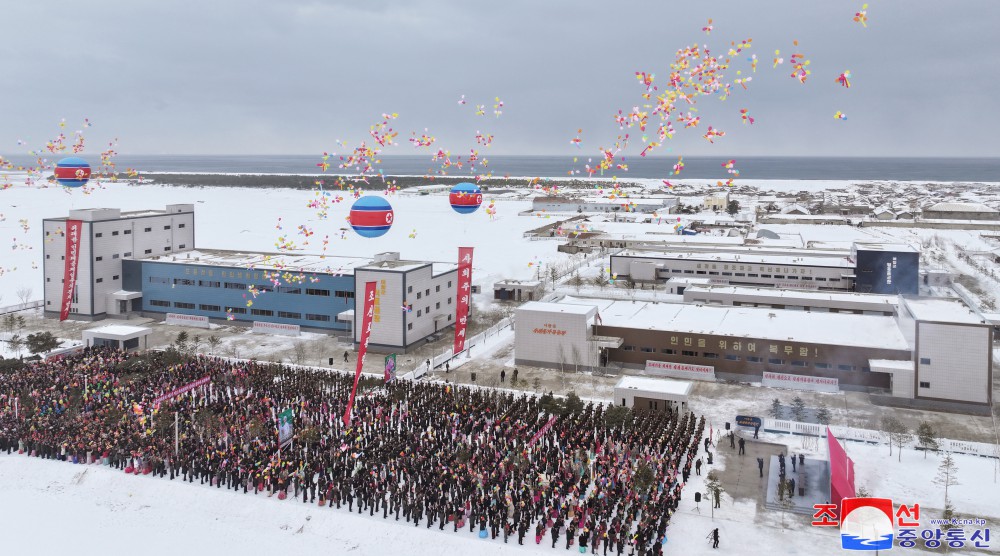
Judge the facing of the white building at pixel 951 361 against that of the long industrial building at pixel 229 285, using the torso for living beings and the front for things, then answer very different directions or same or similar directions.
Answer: same or similar directions

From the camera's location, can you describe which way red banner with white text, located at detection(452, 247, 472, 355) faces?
facing the viewer

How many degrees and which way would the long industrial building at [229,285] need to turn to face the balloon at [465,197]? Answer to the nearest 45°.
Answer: approximately 90° to its left

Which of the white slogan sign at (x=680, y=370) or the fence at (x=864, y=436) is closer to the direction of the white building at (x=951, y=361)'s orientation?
the fence

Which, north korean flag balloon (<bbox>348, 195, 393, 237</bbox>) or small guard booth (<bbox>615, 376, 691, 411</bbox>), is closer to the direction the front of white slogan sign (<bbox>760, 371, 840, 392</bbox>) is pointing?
the small guard booth

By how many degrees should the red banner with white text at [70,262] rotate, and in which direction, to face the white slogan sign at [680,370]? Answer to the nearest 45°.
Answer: approximately 45° to its left

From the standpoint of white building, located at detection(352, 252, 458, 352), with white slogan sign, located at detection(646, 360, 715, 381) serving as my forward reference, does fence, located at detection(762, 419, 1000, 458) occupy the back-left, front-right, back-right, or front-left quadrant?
front-right

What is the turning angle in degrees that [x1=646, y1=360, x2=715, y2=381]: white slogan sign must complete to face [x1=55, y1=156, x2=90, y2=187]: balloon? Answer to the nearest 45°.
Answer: approximately 90° to its right

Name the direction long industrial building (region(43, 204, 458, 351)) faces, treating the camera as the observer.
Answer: facing the viewer and to the left of the viewer

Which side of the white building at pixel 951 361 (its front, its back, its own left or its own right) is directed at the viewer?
front

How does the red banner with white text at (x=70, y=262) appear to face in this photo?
toward the camera

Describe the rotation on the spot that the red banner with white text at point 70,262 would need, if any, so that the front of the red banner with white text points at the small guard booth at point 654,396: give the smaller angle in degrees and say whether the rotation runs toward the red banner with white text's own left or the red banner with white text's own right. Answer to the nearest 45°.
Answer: approximately 45° to the red banner with white text's own left

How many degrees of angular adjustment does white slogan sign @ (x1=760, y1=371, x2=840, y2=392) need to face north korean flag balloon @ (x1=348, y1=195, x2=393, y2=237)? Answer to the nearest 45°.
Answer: approximately 90° to its right
